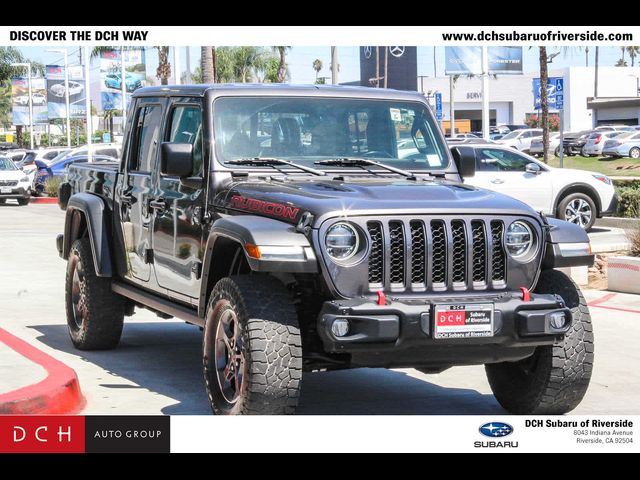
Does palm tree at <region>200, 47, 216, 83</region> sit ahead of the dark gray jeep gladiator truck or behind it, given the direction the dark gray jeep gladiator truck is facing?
behind

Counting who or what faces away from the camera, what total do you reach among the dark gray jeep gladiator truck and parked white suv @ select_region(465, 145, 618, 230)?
0

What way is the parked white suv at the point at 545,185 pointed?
to the viewer's right

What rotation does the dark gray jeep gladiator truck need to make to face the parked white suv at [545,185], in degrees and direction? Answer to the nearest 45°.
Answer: approximately 135° to its left

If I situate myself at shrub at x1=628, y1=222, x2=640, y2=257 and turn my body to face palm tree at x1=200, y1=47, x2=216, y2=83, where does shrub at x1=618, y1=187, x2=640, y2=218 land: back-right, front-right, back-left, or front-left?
front-right

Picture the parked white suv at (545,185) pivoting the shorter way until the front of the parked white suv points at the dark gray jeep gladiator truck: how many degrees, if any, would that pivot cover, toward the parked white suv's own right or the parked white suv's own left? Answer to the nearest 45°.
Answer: approximately 90° to the parked white suv's own right

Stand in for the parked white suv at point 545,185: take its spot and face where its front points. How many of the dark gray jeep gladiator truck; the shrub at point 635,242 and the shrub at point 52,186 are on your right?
2

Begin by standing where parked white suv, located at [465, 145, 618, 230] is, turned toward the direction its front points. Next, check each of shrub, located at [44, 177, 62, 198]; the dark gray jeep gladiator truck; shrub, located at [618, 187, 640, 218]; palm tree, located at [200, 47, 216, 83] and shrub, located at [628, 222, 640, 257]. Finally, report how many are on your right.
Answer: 2

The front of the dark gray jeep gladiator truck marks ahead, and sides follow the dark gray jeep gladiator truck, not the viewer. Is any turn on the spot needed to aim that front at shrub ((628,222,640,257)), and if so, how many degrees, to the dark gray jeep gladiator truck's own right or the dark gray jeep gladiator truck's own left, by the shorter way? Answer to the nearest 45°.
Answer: approximately 90° to the dark gray jeep gladiator truck's own left

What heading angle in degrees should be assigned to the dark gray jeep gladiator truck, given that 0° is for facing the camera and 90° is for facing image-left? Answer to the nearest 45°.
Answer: approximately 315°
